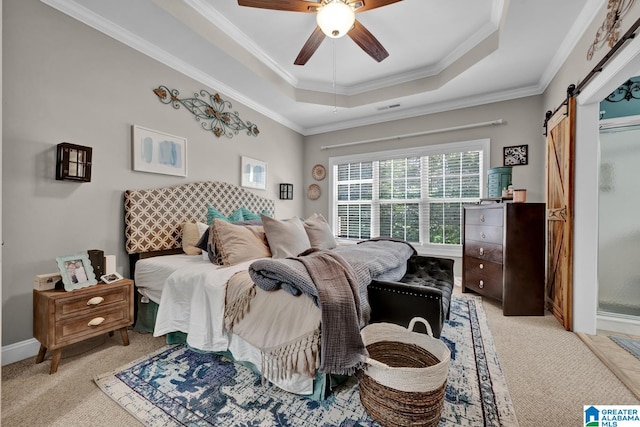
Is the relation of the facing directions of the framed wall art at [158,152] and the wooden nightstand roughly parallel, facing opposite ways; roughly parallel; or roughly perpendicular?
roughly parallel

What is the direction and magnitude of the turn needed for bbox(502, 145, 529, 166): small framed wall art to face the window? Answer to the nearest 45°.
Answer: approximately 90° to its right

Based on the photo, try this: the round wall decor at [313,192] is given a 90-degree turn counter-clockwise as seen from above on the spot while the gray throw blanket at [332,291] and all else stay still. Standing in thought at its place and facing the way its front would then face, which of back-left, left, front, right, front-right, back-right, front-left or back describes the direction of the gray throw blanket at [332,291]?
right

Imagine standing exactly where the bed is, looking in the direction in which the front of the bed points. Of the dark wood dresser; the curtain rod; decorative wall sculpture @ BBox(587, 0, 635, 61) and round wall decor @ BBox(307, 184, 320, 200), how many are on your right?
0

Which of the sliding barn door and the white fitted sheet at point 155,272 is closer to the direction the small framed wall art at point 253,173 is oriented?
the sliding barn door

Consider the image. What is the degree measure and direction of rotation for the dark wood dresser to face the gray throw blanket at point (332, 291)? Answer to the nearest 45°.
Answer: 0° — it already faces it

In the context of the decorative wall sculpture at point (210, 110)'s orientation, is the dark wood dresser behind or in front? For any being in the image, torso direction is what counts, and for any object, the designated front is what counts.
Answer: in front

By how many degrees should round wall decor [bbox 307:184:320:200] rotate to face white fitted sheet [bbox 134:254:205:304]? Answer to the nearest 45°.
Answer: approximately 45° to its right

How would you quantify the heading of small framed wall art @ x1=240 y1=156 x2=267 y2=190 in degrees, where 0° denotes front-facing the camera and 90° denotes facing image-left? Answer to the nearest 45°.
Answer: approximately 315°

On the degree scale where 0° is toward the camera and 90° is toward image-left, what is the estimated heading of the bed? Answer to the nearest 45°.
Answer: approximately 315°

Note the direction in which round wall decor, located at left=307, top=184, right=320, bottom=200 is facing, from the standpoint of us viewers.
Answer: facing the viewer

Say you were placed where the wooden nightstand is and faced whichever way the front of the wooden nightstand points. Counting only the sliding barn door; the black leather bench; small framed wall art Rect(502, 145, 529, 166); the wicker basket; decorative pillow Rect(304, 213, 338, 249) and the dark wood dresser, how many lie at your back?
0

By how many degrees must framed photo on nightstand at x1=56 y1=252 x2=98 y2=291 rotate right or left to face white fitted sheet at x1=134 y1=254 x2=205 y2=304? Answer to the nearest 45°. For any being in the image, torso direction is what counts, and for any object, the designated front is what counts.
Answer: approximately 45° to its left

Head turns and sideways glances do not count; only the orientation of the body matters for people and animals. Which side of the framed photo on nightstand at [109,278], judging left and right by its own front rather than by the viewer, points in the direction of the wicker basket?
front

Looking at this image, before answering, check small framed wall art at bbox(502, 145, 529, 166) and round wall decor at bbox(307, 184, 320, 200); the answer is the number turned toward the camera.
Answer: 2

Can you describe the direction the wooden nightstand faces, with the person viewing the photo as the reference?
facing the viewer and to the right of the viewer

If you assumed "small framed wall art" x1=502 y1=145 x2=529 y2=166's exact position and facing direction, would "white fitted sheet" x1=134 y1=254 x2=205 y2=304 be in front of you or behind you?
in front
